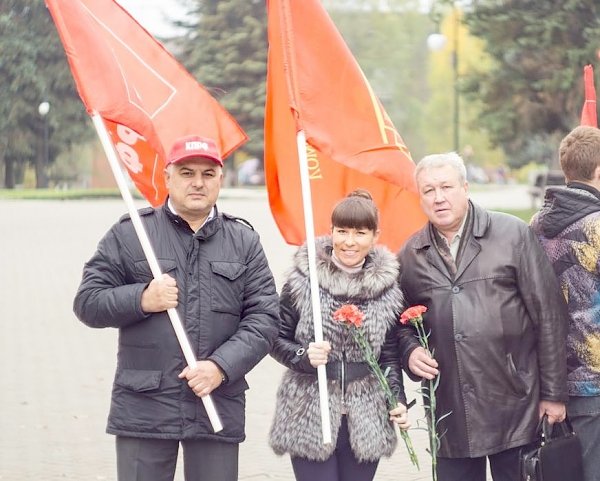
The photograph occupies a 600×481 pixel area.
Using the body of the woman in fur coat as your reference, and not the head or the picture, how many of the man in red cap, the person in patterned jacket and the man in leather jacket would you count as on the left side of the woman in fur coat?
2

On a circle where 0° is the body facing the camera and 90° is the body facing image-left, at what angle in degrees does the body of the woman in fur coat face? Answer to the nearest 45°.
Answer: approximately 0°

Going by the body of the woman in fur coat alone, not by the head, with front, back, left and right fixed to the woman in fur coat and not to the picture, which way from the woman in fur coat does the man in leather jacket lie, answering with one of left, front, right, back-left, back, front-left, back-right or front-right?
left

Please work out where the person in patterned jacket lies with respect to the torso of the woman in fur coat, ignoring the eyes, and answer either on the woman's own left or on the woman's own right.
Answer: on the woman's own left

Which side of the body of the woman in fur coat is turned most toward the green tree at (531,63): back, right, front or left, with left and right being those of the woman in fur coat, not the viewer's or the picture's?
back

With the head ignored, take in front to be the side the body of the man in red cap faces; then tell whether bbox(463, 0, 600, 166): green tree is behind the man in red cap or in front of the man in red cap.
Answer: behind
